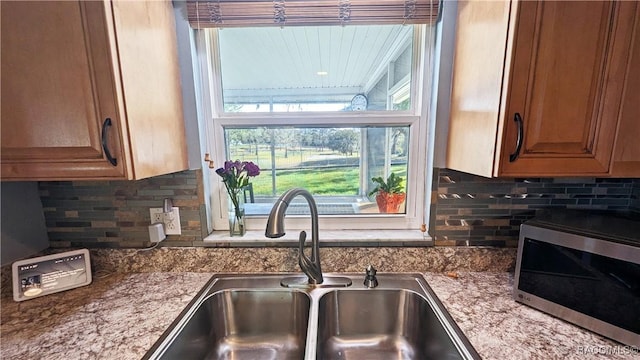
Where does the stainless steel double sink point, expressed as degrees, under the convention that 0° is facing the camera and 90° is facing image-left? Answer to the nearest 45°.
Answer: approximately 0°

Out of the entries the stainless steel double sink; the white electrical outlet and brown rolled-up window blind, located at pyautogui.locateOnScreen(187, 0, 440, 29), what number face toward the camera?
3

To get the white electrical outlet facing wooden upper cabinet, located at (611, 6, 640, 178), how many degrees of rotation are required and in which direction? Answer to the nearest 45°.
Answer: approximately 45° to its left

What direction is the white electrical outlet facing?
toward the camera

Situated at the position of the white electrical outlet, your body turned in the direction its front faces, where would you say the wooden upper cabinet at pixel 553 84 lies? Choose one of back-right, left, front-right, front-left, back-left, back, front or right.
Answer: front-left

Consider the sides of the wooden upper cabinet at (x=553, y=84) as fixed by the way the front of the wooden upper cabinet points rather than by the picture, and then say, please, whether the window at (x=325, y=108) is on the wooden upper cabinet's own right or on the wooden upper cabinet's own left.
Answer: on the wooden upper cabinet's own right

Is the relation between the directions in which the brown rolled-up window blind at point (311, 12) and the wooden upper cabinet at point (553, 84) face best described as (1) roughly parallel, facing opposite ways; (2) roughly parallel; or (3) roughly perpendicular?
roughly parallel

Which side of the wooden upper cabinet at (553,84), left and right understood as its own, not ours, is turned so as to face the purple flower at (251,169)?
right

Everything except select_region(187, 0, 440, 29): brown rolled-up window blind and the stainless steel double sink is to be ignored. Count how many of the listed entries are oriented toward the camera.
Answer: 2

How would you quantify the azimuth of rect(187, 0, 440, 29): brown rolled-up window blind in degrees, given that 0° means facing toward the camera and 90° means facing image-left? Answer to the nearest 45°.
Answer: approximately 0°

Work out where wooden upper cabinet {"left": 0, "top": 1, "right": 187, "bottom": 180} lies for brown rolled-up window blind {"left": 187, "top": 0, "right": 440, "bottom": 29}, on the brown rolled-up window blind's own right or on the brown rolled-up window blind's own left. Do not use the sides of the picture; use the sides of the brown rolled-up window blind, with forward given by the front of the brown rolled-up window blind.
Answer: on the brown rolled-up window blind's own right

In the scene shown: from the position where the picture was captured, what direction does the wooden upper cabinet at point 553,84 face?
facing the viewer and to the right of the viewer
